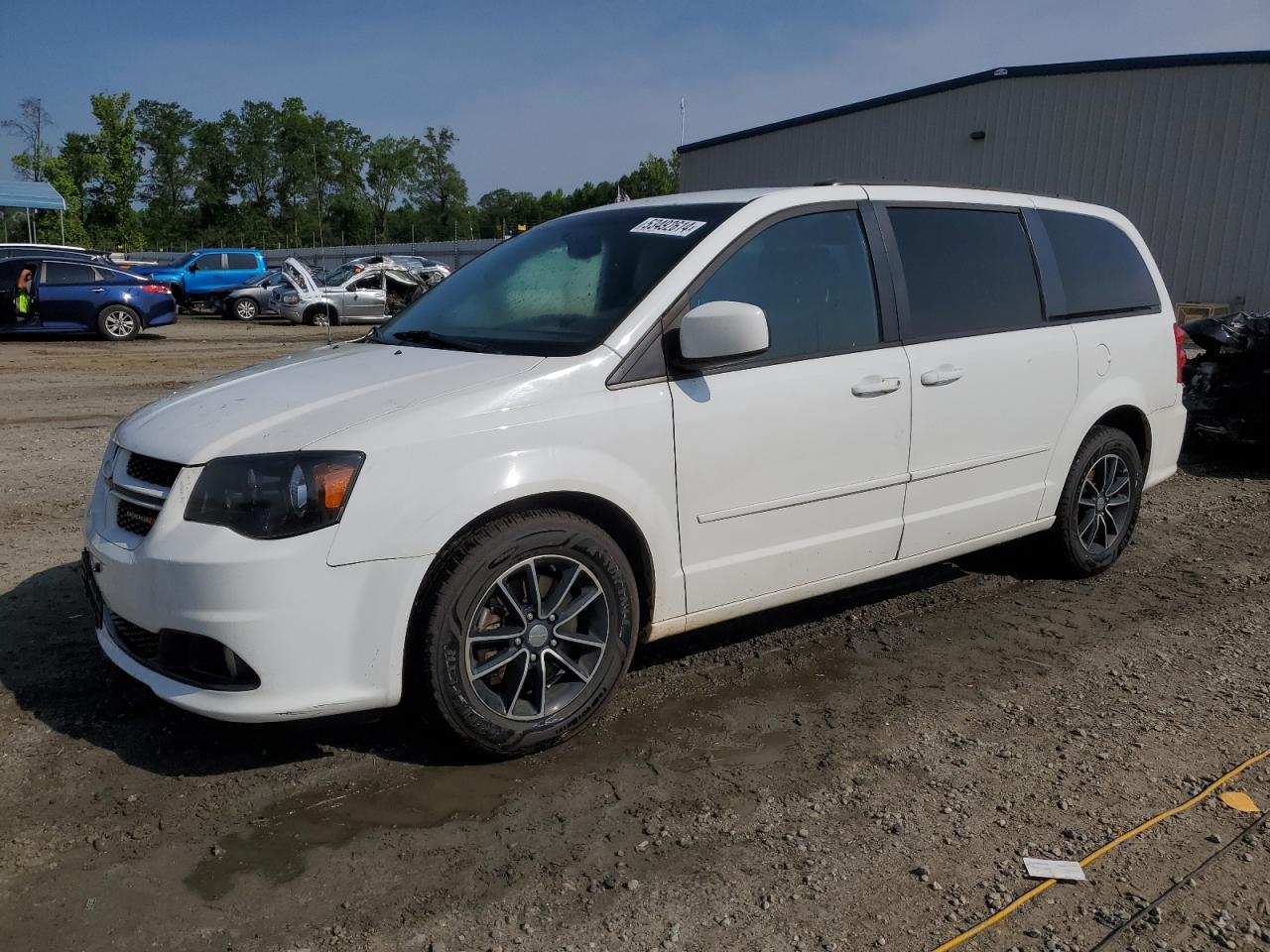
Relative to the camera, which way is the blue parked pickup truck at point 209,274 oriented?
to the viewer's left

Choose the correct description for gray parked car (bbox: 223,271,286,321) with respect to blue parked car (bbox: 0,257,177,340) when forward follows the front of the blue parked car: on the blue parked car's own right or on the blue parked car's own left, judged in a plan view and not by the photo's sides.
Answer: on the blue parked car's own right

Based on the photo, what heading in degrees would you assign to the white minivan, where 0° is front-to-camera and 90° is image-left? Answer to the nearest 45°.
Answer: approximately 45°

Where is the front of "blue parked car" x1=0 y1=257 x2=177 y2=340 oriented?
to the viewer's left

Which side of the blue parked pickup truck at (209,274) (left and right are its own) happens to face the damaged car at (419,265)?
back

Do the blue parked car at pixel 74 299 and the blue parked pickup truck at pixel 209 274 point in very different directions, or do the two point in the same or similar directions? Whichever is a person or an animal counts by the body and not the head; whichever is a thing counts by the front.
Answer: same or similar directions

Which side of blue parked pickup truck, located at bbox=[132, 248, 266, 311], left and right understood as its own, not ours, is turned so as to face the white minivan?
left

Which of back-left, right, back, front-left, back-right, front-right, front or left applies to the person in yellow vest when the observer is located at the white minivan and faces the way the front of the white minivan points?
right

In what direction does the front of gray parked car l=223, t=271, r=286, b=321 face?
to the viewer's left

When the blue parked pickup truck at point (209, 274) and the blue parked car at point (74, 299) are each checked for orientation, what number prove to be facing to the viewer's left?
2

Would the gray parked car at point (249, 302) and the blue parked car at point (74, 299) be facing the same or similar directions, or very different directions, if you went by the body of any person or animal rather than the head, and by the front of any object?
same or similar directions

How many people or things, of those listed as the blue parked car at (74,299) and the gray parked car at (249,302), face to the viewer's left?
2

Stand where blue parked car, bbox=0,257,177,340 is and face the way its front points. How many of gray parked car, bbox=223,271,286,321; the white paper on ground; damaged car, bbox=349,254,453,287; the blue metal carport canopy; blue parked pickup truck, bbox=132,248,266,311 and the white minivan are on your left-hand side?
2

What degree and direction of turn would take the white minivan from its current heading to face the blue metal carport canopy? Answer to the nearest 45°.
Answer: approximately 90° to its right

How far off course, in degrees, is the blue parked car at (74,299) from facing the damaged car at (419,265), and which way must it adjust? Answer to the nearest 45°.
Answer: approximately 135° to its right
